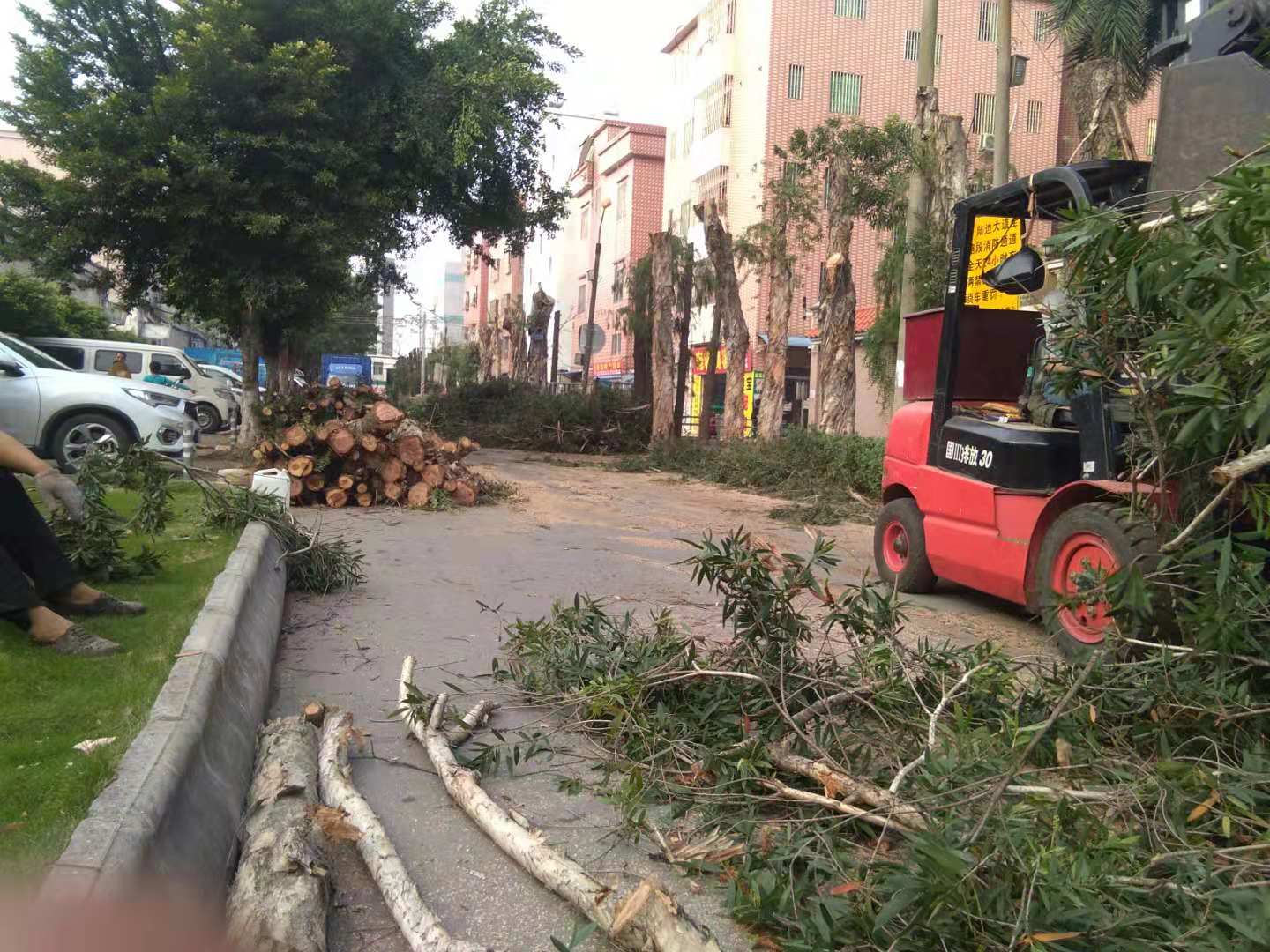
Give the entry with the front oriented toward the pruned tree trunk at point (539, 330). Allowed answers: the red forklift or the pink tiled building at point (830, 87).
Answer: the pink tiled building

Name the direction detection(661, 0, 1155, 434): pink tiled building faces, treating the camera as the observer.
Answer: facing the viewer and to the left of the viewer

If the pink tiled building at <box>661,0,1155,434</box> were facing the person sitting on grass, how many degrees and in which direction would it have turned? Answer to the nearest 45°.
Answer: approximately 45° to its left

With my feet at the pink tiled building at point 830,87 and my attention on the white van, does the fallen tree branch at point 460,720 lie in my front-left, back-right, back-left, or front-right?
front-left

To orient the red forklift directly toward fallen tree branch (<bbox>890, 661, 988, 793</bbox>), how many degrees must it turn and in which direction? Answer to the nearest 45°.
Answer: approximately 45° to its right

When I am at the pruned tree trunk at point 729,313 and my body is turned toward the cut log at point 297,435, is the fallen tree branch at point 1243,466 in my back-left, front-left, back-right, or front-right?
front-left

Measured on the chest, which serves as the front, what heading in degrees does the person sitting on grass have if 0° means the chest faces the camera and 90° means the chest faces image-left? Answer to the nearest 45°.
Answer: approximately 270°

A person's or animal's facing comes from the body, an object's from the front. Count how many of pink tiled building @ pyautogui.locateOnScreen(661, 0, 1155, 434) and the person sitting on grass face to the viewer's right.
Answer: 1

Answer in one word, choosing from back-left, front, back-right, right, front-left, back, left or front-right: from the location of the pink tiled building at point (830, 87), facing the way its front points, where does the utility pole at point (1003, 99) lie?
front-left

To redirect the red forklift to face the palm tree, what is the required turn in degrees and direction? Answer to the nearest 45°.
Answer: approximately 135° to its left

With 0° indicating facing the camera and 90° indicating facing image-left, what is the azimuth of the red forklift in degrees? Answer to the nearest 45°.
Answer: approximately 315°

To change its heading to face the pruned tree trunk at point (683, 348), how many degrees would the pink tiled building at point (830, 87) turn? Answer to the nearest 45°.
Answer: approximately 45° to its left

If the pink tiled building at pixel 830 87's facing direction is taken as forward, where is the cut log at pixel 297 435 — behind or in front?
in front
